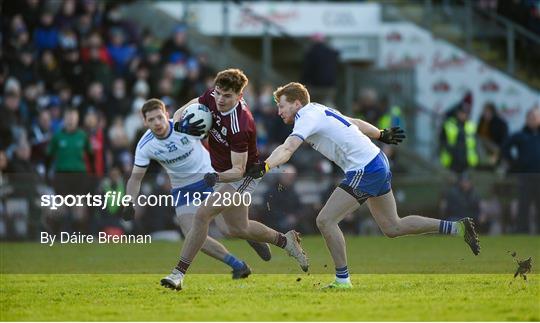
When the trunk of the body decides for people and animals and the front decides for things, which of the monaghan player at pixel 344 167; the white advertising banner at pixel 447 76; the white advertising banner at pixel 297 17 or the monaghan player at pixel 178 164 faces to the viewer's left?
the monaghan player at pixel 344 167

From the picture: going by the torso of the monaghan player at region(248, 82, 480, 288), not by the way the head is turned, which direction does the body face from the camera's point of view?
to the viewer's left

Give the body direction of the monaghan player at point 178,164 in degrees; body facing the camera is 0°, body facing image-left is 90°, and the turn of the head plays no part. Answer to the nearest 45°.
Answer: approximately 0°

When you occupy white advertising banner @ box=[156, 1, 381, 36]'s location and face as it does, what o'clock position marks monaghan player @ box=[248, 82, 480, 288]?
The monaghan player is roughly at 12 o'clock from the white advertising banner.

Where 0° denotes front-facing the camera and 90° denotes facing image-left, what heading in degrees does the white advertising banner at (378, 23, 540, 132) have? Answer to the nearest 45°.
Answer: approximately 0°

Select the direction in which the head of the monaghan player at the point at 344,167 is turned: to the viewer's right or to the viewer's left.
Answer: to the viewer's left

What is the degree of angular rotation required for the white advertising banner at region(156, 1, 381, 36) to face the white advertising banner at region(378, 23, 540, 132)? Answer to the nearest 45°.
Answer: approximately 90° to its left

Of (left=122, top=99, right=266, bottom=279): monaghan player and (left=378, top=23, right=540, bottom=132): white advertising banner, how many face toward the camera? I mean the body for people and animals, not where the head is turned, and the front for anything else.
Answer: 2
